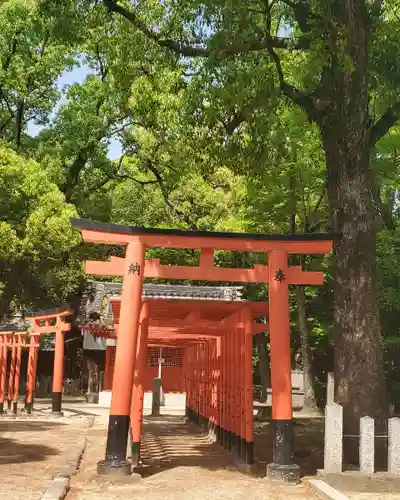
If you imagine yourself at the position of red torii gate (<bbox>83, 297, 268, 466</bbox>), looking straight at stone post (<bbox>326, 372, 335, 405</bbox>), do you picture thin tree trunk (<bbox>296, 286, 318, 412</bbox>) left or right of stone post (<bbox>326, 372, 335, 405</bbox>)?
left

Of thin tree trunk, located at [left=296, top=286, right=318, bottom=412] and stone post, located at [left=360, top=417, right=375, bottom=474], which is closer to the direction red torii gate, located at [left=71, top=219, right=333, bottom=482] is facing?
the stone post

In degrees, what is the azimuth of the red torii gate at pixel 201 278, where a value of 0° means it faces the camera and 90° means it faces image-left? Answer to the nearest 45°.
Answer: approximately 0°

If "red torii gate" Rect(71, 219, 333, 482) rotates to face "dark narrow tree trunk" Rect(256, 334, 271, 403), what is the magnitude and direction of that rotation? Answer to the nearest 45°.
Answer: approximately 180°

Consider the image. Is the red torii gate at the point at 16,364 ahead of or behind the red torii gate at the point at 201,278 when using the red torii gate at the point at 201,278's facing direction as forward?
behind

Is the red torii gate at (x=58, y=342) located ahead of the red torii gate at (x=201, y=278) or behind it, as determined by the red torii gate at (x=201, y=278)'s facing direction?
behind

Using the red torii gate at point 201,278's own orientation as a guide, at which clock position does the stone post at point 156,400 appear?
The stone post is roughly at 6 o'clock from the red torii gate.

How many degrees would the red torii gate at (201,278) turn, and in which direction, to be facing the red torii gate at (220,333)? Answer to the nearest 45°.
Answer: approximately 180°

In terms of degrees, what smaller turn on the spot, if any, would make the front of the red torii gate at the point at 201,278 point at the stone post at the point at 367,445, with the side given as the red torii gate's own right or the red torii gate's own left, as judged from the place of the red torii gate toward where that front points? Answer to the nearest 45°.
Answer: approximately 90° to the red torii gate's own left
